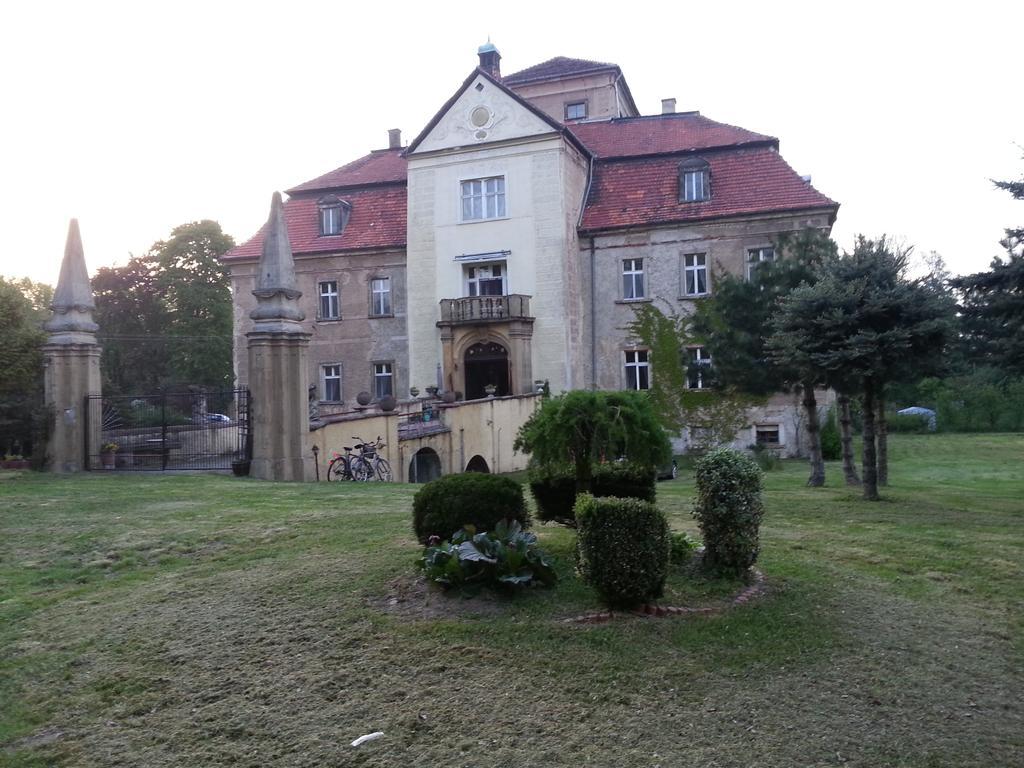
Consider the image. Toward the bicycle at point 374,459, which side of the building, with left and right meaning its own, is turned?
front

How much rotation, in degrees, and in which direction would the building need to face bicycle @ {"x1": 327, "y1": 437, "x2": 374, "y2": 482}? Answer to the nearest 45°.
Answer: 0° — it already faces it

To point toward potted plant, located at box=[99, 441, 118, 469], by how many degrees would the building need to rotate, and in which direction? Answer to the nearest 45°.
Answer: approximately 45° to its right

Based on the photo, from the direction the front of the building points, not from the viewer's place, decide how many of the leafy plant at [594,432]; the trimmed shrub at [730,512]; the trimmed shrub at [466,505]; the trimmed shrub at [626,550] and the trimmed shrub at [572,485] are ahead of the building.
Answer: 5

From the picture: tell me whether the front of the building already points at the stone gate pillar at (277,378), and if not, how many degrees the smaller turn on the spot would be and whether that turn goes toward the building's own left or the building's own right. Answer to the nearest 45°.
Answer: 0° — it already faces it

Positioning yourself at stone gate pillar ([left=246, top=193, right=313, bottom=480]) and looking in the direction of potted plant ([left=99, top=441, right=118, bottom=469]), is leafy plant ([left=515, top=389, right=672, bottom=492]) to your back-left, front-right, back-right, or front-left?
back-left

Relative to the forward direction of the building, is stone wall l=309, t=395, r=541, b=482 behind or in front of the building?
in front

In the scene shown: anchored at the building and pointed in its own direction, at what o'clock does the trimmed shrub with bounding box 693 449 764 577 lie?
The trimmed shrub is roughly at 12 o'clock from the building.

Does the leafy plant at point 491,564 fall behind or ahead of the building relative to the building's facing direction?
ahead

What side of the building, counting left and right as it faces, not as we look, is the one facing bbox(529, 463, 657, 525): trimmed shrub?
front

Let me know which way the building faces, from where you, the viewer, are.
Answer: facing the viewer

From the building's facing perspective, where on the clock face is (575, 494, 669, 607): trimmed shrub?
The trimmed shrub is roughly at 12 o'clock from the building.

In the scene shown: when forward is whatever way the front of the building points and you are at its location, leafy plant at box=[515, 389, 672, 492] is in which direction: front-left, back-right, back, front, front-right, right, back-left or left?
front
